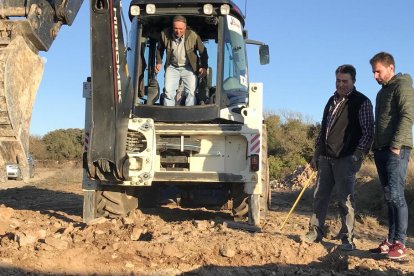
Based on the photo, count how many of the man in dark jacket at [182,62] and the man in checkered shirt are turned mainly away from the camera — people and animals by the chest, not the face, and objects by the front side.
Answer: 0

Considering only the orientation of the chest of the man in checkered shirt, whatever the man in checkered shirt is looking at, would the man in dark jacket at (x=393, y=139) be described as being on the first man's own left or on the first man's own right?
on the first man's own left

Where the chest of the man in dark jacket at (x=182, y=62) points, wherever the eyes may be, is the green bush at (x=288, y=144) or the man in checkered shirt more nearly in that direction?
the man in checkered shirt

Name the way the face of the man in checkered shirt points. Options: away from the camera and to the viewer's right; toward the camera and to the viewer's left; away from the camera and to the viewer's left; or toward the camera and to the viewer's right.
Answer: toward the camera and to the viewer's left

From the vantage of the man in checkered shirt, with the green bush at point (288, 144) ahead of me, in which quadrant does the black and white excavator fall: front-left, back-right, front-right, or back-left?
front-left

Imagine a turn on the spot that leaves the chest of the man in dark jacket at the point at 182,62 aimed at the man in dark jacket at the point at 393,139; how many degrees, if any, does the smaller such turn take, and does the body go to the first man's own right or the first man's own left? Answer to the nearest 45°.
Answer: approximately 45° to the first man's own left

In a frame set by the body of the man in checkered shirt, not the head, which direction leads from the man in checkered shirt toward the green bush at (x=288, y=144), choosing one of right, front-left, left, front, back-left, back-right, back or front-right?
back-right

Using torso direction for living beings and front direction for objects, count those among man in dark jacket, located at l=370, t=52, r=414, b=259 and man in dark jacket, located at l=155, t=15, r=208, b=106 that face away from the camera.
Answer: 0

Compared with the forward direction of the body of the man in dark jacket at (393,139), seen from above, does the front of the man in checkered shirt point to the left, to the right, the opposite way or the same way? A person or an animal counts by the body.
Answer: the same way

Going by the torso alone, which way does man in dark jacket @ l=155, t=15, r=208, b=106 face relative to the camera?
toward the camera

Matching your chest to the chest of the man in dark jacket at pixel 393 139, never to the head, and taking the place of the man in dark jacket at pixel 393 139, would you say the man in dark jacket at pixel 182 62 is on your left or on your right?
on your right
